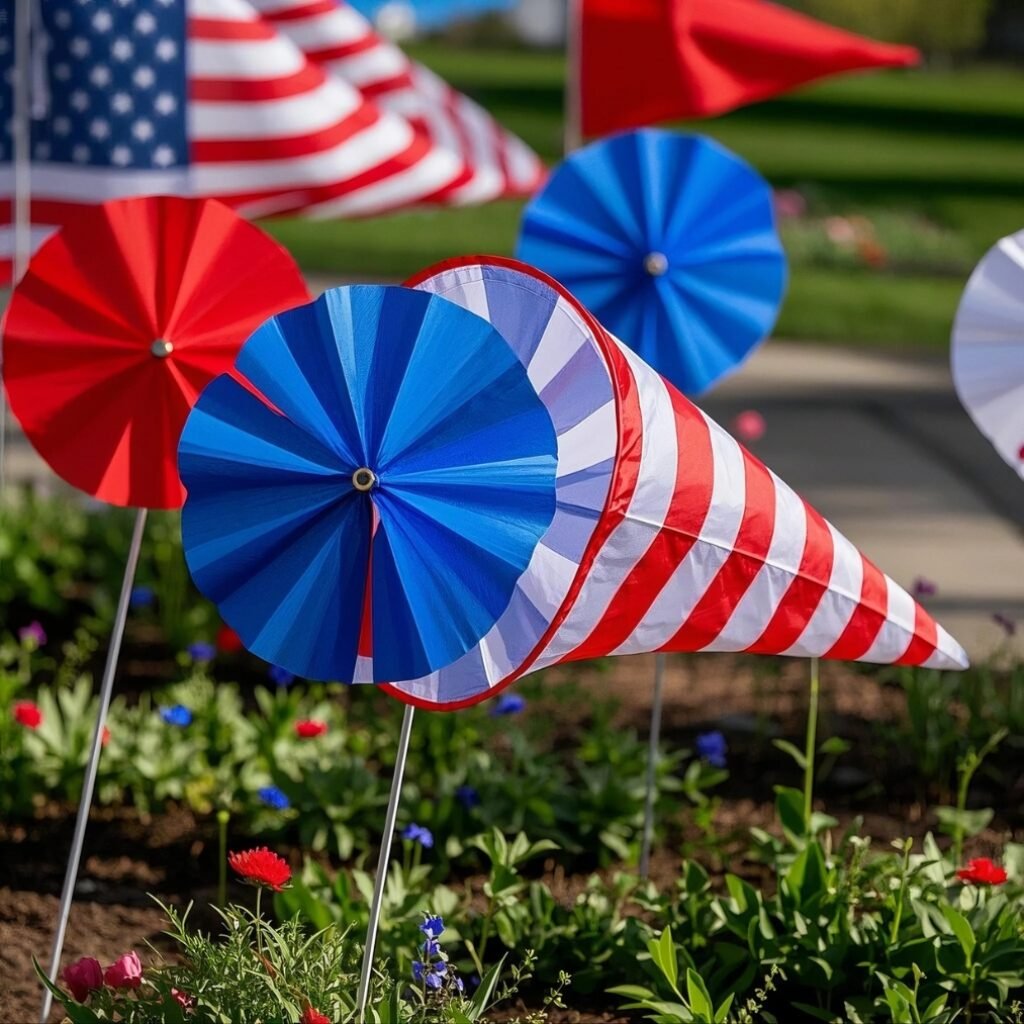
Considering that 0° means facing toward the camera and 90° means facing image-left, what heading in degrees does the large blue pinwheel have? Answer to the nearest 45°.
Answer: approximately 0°

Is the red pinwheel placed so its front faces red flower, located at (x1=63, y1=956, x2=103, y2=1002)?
yes

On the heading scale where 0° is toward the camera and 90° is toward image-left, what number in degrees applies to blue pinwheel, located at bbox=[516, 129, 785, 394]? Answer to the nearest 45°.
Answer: approximately 0°

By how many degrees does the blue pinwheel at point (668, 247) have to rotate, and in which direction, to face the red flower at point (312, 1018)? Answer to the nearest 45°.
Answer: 0° — it already faces it

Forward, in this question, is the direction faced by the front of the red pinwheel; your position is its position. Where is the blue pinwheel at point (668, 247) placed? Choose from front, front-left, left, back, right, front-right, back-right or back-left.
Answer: back-left

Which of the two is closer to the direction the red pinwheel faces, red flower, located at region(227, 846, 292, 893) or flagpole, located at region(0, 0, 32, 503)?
the red flower
